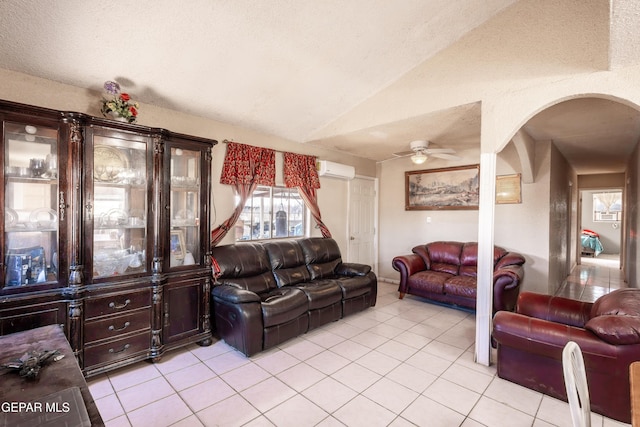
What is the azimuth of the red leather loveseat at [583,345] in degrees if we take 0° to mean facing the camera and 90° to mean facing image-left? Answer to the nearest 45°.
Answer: approximately 135°

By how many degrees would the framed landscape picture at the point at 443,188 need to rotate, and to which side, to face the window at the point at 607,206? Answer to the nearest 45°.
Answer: approximately 180°

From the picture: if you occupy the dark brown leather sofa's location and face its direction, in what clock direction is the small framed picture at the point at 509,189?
The small framed picture is roughly at 10 o'clock from the dark brown leather sofa.

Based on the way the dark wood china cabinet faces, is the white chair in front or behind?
in front

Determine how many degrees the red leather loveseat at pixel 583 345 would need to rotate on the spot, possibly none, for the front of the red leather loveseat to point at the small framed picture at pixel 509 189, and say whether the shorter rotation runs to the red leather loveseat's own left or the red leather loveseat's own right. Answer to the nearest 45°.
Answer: approximately 45° to the red leather loveseat's own right

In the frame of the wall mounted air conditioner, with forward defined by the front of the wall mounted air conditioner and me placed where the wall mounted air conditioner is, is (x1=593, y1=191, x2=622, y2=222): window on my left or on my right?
on my left

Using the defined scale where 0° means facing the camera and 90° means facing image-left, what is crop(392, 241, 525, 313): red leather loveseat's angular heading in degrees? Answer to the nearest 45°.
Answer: approximately 45°

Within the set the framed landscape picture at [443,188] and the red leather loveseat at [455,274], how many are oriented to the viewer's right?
0

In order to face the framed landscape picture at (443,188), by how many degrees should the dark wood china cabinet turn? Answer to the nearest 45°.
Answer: approximately 45° to its left

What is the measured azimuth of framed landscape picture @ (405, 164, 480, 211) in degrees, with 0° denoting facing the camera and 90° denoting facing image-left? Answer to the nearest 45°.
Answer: approximately 45°

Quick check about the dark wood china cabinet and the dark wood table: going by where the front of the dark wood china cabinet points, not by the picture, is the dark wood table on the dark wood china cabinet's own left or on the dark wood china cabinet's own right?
on the dark wood china cabinet's own right
